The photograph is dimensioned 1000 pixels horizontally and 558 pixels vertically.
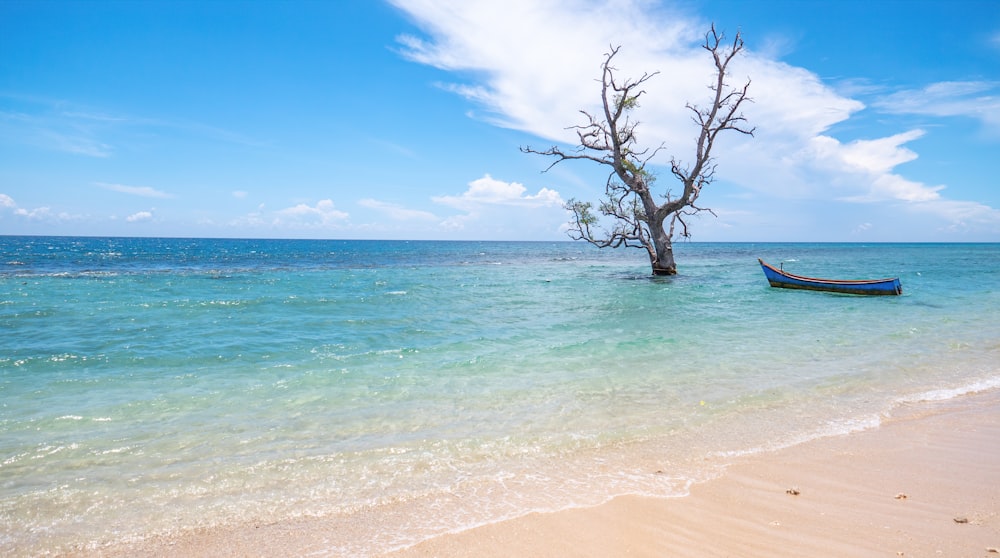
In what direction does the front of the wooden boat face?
to the viewer's left
